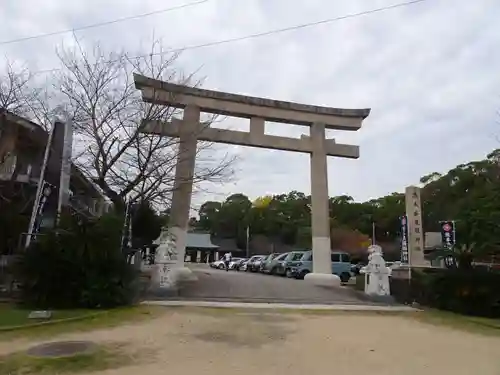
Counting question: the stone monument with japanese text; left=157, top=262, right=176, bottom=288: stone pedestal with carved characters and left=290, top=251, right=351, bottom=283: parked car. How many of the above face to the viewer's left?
1

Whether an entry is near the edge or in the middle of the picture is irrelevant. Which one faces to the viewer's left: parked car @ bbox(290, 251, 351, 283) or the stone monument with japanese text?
the parked car

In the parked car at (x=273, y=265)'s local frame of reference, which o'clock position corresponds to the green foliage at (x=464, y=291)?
The green foliage is roughly at 10 o'clock from the parked car.

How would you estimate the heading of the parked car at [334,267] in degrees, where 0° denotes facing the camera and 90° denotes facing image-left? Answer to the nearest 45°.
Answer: approximately 90°

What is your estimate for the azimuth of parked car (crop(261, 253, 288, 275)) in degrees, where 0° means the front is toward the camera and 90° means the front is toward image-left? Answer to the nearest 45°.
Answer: approximately 45°

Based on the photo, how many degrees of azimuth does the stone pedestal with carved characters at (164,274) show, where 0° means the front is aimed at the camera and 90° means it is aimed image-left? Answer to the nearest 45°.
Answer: approximately 0°

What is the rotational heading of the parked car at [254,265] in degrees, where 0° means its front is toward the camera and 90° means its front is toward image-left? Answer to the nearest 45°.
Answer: approximately 45°

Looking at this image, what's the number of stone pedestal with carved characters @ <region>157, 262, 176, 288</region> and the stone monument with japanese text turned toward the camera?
2

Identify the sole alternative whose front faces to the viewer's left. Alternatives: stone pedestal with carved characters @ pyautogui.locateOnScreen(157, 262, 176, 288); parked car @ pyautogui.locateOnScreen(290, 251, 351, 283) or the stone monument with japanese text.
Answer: the parked car

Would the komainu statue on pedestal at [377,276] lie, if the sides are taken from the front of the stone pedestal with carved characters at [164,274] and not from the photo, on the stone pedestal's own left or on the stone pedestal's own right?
on the stone pedestal's own left

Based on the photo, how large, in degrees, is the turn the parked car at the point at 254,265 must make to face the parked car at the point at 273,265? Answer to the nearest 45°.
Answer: approximately 45° to its left

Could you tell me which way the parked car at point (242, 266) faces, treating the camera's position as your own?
facing the viewer and to the left of the viewer

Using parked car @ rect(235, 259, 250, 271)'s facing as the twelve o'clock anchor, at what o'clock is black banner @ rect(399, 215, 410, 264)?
The black banner is roughly at 10 o'clock from the parked car.
